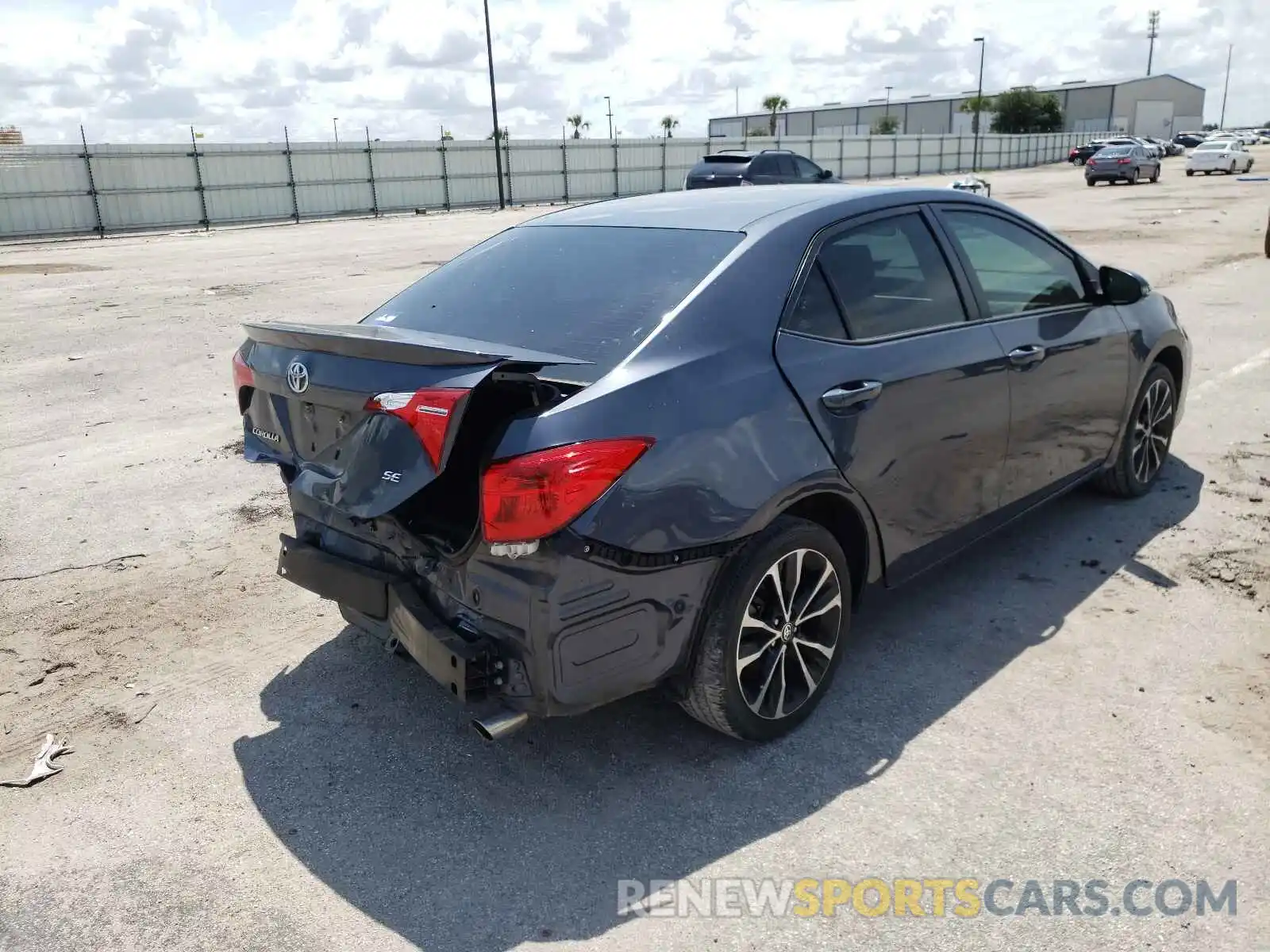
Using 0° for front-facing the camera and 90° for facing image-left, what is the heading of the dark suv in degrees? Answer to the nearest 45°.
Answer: approximately 225°

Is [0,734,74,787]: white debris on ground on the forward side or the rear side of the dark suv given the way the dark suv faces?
on the rear side

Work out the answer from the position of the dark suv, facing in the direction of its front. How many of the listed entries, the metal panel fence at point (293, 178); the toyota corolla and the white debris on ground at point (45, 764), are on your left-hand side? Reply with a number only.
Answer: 1

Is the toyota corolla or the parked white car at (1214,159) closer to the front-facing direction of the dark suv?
the parked white car

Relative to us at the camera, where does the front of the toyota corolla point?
facing away from the viewer and to the right of the viewer

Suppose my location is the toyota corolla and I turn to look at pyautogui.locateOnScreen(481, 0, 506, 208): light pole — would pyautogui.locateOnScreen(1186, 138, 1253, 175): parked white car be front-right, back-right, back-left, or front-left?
front-right

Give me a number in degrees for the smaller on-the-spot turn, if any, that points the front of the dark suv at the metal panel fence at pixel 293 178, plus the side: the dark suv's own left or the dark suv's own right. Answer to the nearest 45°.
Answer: approximately 90° to the dark suv's own left

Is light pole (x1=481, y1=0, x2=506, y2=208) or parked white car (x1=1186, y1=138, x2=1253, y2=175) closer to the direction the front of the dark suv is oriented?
the parked white car

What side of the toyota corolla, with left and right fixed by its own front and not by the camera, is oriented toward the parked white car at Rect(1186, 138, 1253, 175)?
front

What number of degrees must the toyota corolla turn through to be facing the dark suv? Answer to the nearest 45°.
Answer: approximately 45° to its left
